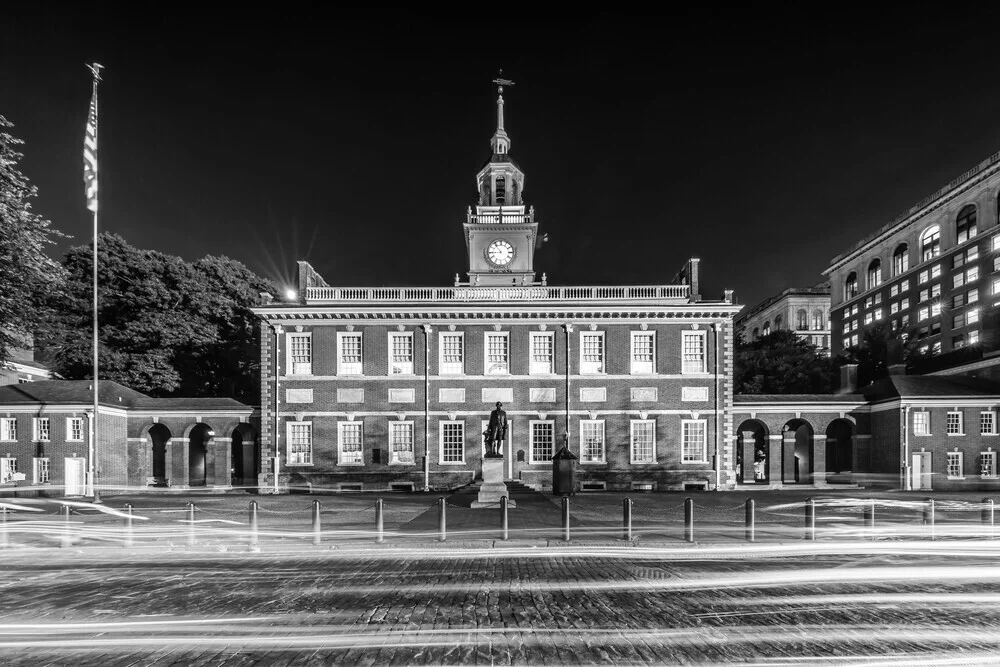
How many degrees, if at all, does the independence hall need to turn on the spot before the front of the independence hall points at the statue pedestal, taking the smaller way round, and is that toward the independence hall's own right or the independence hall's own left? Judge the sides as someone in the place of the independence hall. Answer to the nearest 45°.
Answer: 0° — it already faces it

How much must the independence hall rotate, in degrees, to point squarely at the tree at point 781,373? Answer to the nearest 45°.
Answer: approximately 135° to its left

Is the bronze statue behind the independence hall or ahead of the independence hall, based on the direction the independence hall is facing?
ahead

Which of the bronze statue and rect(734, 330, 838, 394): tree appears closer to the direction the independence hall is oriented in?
the bronze statue

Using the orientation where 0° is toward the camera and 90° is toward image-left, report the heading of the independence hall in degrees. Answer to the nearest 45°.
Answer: approximately 0°

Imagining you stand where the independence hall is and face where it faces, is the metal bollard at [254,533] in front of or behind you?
in front

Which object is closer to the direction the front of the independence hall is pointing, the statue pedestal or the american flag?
the statue pedestal

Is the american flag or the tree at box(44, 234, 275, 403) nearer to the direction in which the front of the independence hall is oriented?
the american flag
